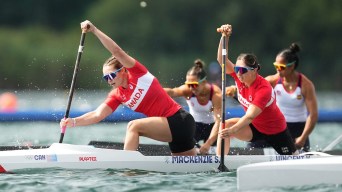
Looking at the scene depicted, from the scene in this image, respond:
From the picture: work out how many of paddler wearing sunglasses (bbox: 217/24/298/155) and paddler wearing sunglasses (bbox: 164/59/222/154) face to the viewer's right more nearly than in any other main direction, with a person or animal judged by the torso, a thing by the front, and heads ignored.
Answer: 0

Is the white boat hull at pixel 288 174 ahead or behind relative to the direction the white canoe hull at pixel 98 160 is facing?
behind

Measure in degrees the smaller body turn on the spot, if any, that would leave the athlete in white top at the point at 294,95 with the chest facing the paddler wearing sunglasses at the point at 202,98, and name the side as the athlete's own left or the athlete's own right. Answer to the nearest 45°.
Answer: approximately 45° to the athlete's own right

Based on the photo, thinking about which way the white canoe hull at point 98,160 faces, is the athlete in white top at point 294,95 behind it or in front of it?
behind

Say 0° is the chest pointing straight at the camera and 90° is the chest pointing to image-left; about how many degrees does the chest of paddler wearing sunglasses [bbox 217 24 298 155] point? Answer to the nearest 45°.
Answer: approximately 45°

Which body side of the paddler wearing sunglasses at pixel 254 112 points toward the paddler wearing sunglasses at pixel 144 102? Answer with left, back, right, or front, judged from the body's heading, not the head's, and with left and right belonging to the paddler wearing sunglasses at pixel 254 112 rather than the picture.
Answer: front

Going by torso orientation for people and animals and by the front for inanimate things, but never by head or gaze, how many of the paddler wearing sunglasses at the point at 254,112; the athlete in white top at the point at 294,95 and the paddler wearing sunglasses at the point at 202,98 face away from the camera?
0

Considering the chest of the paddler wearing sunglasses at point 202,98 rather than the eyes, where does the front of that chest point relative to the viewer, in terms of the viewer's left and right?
facing the viewer and to the left of the viewer

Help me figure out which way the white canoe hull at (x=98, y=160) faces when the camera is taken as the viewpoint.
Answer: facing to the left of the viewer

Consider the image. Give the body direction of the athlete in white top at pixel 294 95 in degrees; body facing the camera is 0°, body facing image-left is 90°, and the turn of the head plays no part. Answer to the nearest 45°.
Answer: approximately 45°

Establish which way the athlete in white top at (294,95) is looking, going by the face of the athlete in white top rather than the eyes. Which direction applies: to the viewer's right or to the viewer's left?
to the viewer's left

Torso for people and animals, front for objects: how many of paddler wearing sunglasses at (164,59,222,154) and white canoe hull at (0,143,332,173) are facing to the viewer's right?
0

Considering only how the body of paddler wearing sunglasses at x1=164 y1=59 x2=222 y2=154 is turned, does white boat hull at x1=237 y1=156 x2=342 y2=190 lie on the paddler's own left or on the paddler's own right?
on the paddler's own left
